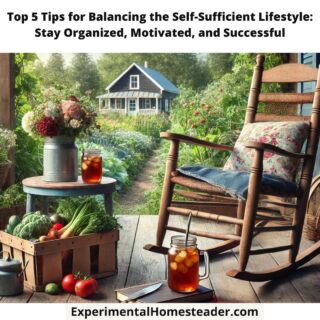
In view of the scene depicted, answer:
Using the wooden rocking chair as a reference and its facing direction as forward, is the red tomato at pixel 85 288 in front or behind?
in front

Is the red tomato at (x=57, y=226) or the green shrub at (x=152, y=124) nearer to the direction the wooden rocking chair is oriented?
the red tomato

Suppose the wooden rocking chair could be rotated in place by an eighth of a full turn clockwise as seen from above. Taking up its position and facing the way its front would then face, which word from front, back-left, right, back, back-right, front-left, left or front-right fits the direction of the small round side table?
front

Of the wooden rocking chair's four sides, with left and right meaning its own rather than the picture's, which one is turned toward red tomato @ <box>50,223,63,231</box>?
front

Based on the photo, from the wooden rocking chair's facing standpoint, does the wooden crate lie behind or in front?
in front

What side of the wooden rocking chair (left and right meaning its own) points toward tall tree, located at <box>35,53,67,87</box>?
right

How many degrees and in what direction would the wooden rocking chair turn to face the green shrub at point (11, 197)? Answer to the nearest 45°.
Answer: approximately 45° to its right

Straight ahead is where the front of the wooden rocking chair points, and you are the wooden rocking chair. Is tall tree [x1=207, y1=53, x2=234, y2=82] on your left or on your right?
on your right

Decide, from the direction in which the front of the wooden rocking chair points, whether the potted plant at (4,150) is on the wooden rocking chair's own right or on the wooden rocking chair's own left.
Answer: on the wooden rocking chair's own right

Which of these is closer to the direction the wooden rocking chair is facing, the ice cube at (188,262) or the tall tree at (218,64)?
the ice cube

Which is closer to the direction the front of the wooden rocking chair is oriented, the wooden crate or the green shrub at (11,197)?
the wooden crate

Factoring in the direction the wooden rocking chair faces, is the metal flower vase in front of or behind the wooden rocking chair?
in front

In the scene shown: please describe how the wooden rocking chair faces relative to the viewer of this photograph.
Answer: facing the viewer and to the left of the viewer
